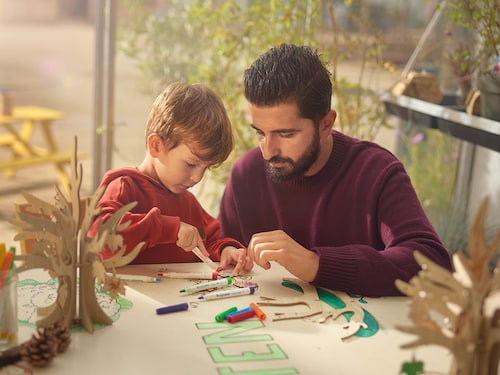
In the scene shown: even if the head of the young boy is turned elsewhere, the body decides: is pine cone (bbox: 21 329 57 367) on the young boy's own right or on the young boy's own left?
on the young boy's own right

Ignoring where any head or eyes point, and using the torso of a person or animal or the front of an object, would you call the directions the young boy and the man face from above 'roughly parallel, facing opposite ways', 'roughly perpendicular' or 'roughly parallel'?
roughly perpendicular

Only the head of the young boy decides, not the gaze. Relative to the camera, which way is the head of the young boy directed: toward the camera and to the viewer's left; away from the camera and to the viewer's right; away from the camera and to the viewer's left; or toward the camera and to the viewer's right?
toward the camera and to the viewer's right

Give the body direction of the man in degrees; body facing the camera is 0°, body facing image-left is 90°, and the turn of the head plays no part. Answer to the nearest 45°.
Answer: approximately 45°
